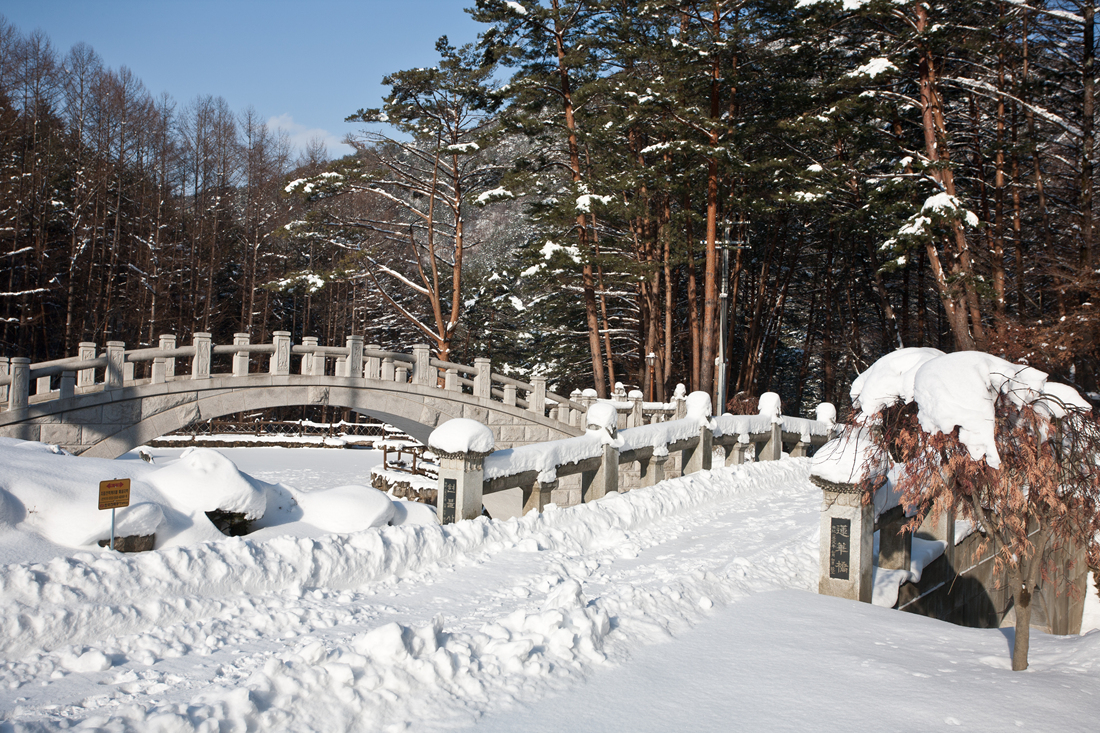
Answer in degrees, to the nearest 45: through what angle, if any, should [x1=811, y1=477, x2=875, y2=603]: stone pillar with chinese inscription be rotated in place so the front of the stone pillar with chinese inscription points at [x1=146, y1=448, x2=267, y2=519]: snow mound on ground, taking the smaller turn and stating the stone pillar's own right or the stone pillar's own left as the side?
approximately 45° to the stone pillar's own right

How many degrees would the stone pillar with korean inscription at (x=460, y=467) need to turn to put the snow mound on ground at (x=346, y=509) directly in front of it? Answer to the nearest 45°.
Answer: approximately 45° to its right

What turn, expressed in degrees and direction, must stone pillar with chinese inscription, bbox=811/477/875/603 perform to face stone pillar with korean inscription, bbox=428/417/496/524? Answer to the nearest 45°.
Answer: approximately 45° to its right

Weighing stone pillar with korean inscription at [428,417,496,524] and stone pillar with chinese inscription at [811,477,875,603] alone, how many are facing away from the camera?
0

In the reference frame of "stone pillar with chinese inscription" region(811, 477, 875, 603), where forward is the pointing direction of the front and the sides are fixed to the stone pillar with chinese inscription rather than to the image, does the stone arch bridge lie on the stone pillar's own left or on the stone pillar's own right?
on the stone pillar's own right

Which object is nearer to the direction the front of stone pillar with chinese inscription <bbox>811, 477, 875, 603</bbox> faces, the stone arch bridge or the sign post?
the sign post

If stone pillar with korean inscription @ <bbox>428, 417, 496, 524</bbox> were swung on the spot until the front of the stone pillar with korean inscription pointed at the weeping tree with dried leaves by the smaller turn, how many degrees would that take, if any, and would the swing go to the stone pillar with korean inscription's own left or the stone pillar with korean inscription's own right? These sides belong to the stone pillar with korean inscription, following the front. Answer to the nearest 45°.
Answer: approximately 90° to the stone pillar with korean inscription's own left

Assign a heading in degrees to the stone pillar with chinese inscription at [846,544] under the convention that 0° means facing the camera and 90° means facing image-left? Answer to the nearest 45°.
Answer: approximately 45°

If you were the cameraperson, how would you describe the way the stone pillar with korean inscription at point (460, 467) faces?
facing the viewer and to the left of the viewer

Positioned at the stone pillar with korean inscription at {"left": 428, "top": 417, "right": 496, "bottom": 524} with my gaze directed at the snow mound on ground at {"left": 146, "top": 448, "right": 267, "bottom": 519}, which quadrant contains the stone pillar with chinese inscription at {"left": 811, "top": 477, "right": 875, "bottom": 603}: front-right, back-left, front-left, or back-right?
back-left

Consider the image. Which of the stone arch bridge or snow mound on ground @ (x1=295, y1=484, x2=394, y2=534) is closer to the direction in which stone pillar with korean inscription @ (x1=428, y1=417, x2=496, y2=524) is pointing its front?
the snow mound on ground

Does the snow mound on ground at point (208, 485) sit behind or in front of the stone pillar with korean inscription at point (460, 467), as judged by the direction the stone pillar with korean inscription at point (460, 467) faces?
in front
